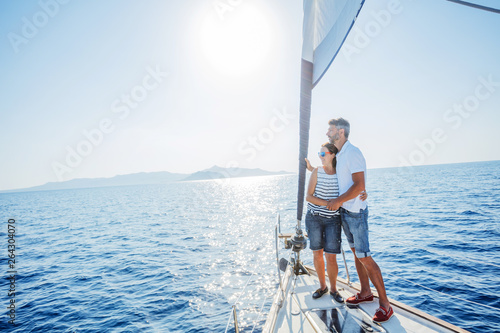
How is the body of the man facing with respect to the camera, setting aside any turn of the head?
to the viewer's left
